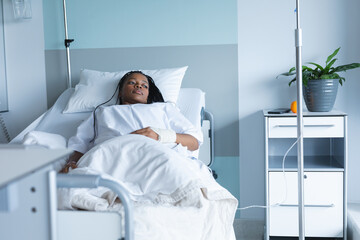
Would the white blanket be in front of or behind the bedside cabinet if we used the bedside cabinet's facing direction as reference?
in front

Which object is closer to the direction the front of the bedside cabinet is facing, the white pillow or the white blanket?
the white blanket

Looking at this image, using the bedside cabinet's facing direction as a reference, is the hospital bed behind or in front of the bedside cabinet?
in front

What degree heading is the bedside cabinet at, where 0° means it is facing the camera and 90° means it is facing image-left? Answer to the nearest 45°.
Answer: approximately 0°

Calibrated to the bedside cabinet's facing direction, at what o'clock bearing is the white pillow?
The white pillow is roughly at 3 o'clock from the bedside cabinet.

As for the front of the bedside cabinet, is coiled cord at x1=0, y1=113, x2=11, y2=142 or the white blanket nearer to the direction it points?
the white blanket

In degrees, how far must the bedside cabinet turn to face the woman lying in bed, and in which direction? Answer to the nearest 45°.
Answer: approximately 45° to its right

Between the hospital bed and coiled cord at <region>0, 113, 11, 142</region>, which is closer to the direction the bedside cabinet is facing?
the hospital bed

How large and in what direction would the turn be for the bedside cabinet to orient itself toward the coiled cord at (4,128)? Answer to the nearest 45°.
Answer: approximately 90° to its right
